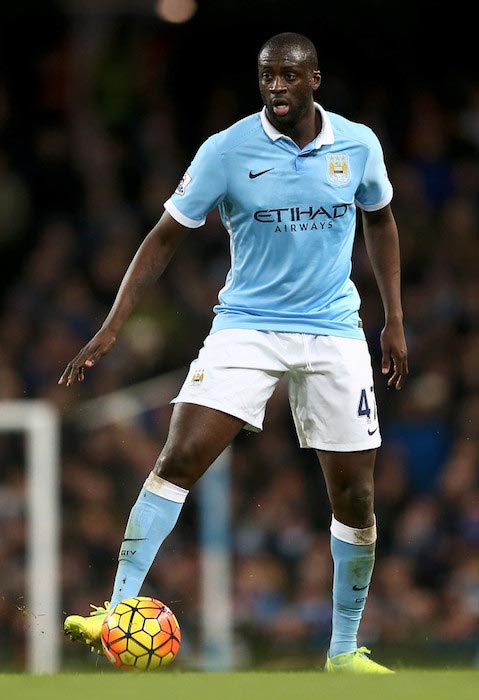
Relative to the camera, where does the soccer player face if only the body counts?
toward the camera
